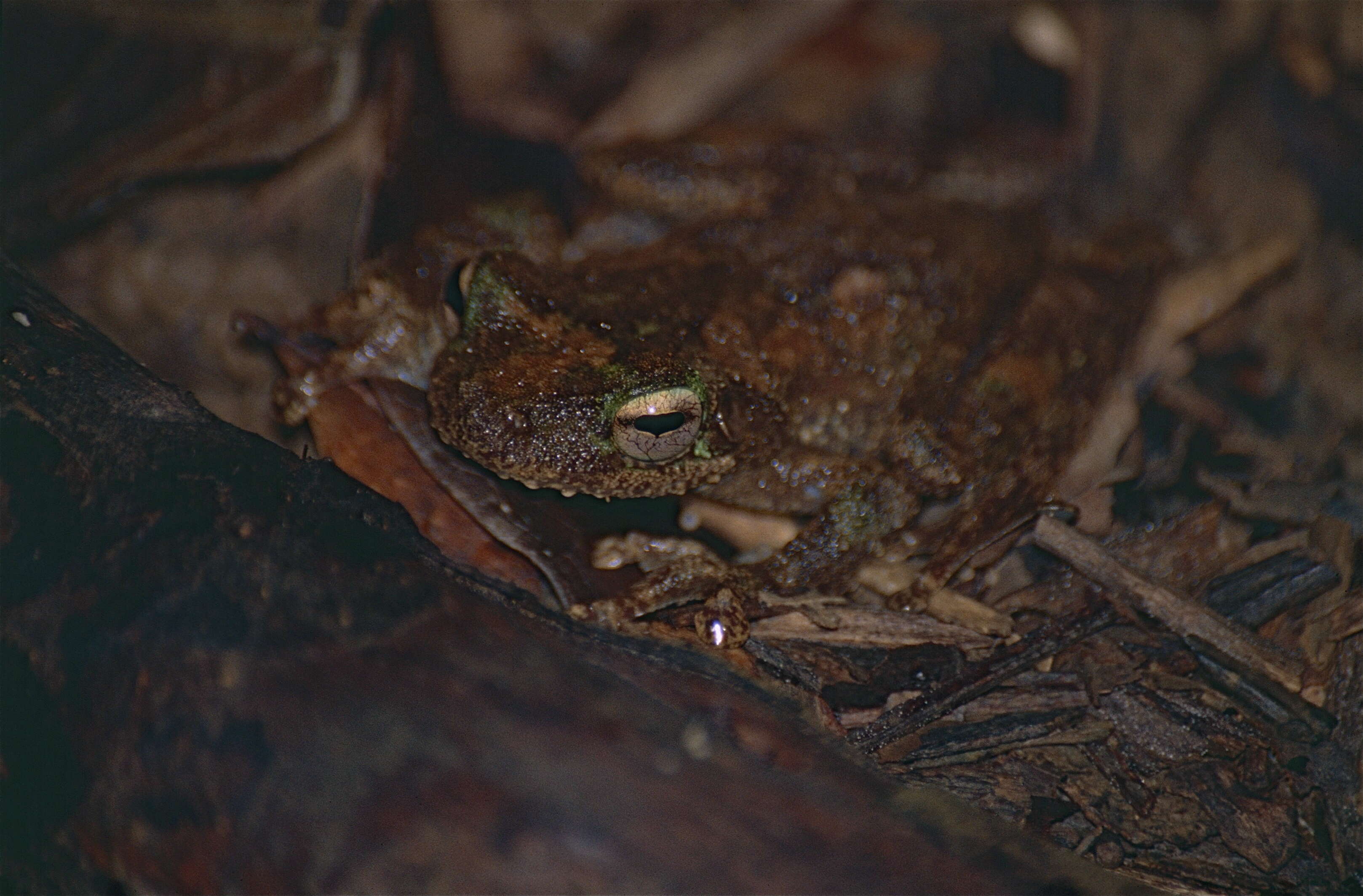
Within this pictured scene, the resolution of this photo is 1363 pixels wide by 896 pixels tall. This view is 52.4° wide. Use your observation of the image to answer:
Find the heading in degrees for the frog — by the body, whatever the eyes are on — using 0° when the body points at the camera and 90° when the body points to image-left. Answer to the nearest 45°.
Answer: approximately 45°

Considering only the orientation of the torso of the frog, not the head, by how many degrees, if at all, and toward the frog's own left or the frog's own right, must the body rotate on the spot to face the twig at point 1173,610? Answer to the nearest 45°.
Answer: approximately 135° to the frog's own left
